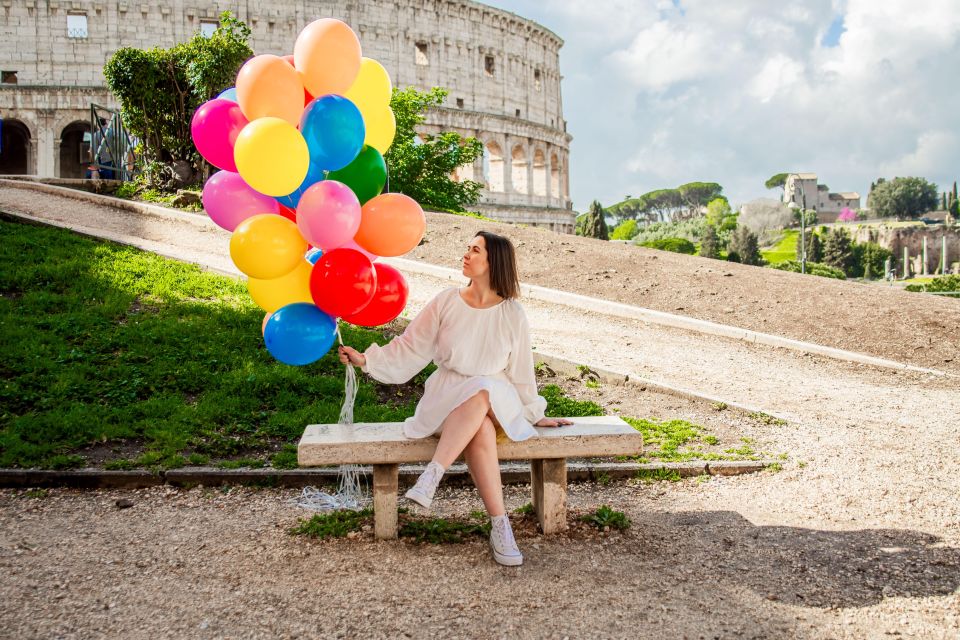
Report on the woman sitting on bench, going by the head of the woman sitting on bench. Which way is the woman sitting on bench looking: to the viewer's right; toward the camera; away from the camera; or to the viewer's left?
to the viewer's left

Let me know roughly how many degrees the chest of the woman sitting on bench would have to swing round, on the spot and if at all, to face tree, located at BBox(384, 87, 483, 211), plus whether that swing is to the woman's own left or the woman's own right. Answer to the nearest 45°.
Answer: approximately 180°

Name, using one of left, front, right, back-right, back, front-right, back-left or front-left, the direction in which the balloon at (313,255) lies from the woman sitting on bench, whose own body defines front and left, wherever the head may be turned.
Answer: right

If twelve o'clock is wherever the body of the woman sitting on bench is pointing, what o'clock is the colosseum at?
The colosseum is roughly at 6 o'clock from the woman sitting on bench.

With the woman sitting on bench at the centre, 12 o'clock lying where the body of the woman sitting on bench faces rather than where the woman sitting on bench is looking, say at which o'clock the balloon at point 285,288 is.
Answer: The balloon is roughly at 3 o'clock from the woman sitting on bench.

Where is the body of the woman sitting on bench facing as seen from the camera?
toward the camera

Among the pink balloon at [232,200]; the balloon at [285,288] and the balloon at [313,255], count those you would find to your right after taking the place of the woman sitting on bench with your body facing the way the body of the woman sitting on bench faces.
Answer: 3

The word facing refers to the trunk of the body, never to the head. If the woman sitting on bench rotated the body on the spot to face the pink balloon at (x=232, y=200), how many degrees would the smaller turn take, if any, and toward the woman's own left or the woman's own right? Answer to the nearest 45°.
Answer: approximately 90° to the woman's own right
